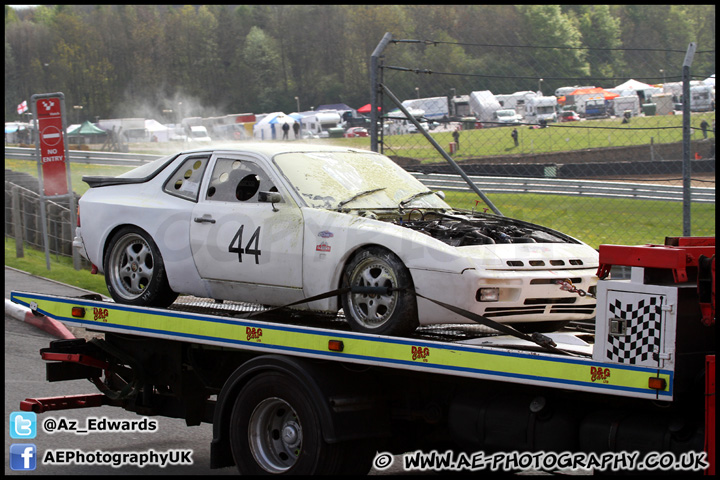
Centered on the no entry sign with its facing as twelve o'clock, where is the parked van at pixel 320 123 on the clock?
The parked van is roughly at 7 o'clock from the no entry sign.

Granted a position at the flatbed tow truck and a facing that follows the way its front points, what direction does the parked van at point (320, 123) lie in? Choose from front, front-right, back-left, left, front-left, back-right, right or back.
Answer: back-left

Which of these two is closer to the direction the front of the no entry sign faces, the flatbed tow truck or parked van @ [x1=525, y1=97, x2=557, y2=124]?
the flatbed tow truck

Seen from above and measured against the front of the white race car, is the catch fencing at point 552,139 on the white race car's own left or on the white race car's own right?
on the white race car's own left

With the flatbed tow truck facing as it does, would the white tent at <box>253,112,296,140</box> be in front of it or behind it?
behind

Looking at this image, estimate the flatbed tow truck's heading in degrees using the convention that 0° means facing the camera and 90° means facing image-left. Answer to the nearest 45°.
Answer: approximately 315°

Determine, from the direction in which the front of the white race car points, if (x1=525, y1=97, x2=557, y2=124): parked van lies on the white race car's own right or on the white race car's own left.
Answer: on the white race car's own left

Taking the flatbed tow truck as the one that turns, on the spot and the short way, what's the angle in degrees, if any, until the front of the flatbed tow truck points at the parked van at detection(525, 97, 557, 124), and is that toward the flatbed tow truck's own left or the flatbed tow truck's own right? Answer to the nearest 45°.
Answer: approximately 135° to the flatbed tow truck's own left
